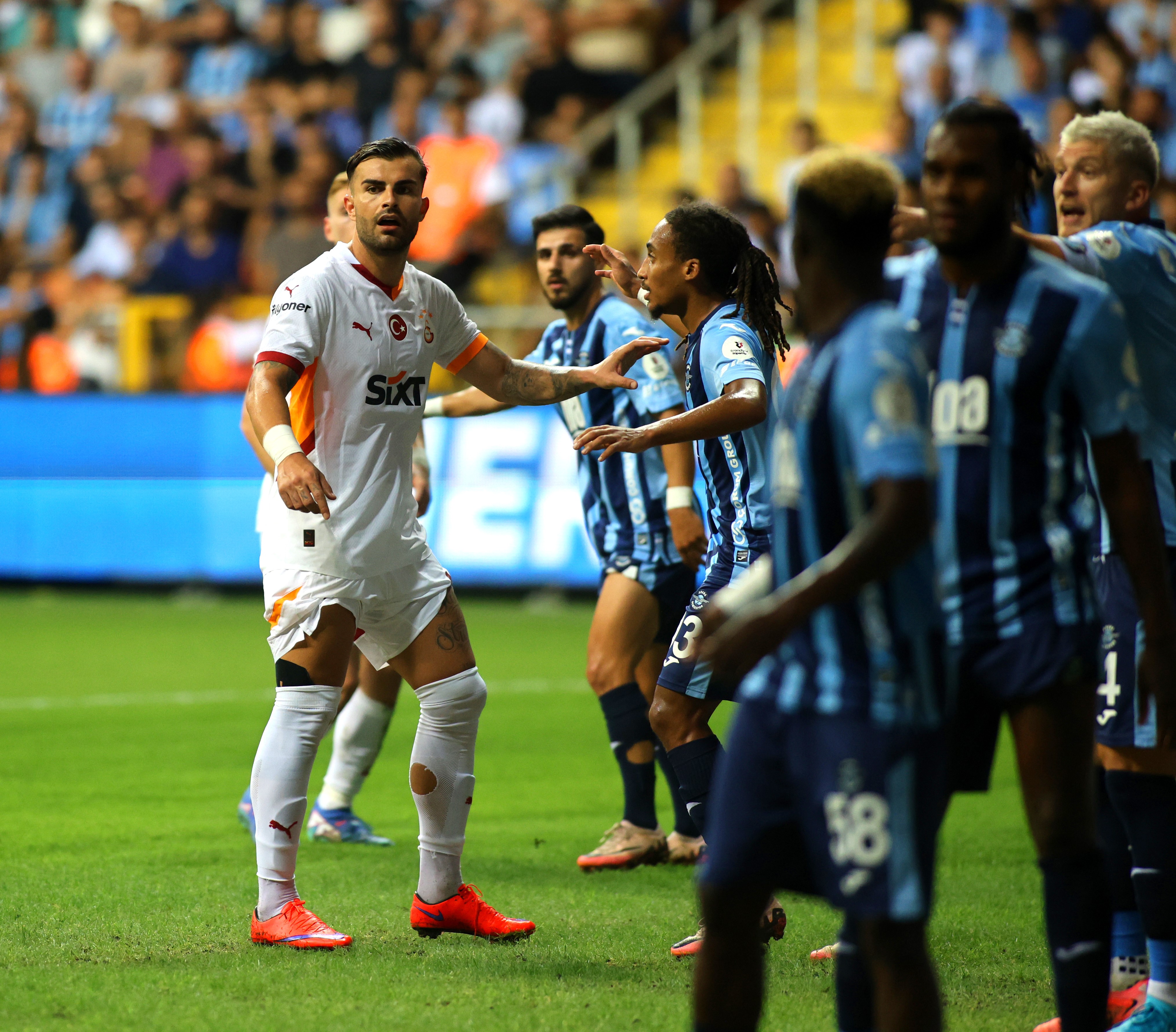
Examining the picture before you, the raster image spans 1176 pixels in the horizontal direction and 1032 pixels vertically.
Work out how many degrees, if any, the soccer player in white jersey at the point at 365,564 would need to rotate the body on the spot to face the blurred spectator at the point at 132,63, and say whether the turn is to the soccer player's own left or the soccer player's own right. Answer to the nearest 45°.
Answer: approximately 135° to the soccer player's own left

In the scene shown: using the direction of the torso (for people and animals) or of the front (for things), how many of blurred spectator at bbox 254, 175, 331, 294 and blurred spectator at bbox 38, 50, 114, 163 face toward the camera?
2

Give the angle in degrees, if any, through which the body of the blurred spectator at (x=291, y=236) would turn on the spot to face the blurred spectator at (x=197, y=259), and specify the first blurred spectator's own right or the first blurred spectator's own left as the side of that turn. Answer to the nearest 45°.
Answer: approximately 135° to the first blurred spectator's own right

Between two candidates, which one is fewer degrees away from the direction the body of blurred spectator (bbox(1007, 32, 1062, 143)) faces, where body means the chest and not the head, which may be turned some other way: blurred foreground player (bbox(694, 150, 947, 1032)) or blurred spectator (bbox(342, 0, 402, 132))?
the blurred foreground player

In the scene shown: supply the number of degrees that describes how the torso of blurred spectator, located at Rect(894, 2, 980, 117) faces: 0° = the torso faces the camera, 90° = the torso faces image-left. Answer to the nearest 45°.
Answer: approximately 0°

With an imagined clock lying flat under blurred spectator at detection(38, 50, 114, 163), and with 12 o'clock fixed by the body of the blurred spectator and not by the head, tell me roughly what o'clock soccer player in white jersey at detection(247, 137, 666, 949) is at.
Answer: The soccer player in white jersey is roughly at 12 o'clock from the blurred spectator.

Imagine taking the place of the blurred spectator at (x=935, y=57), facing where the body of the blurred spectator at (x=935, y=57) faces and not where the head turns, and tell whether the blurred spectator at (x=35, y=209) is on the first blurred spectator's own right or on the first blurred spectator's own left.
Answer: on the first blurred spectator's own right

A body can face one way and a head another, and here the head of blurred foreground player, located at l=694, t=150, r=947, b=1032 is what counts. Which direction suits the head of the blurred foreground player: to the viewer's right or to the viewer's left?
to the viewer's left

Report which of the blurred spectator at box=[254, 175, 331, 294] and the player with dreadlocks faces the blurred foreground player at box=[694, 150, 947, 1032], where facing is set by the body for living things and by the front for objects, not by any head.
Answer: the blurred spectator

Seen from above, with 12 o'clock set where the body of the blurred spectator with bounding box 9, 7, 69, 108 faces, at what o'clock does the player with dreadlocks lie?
The player with dreadlocks is roughly at 12 o'clock from the blurred spectator.

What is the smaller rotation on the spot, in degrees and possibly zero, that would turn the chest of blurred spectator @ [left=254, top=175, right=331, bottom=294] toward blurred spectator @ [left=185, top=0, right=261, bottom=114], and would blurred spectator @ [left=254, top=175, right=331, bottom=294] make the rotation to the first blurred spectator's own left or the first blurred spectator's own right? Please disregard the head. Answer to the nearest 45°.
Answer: approximately 180°

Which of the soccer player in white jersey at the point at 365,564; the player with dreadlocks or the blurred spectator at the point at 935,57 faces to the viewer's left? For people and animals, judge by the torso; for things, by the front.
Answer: the player with dreadlocks
